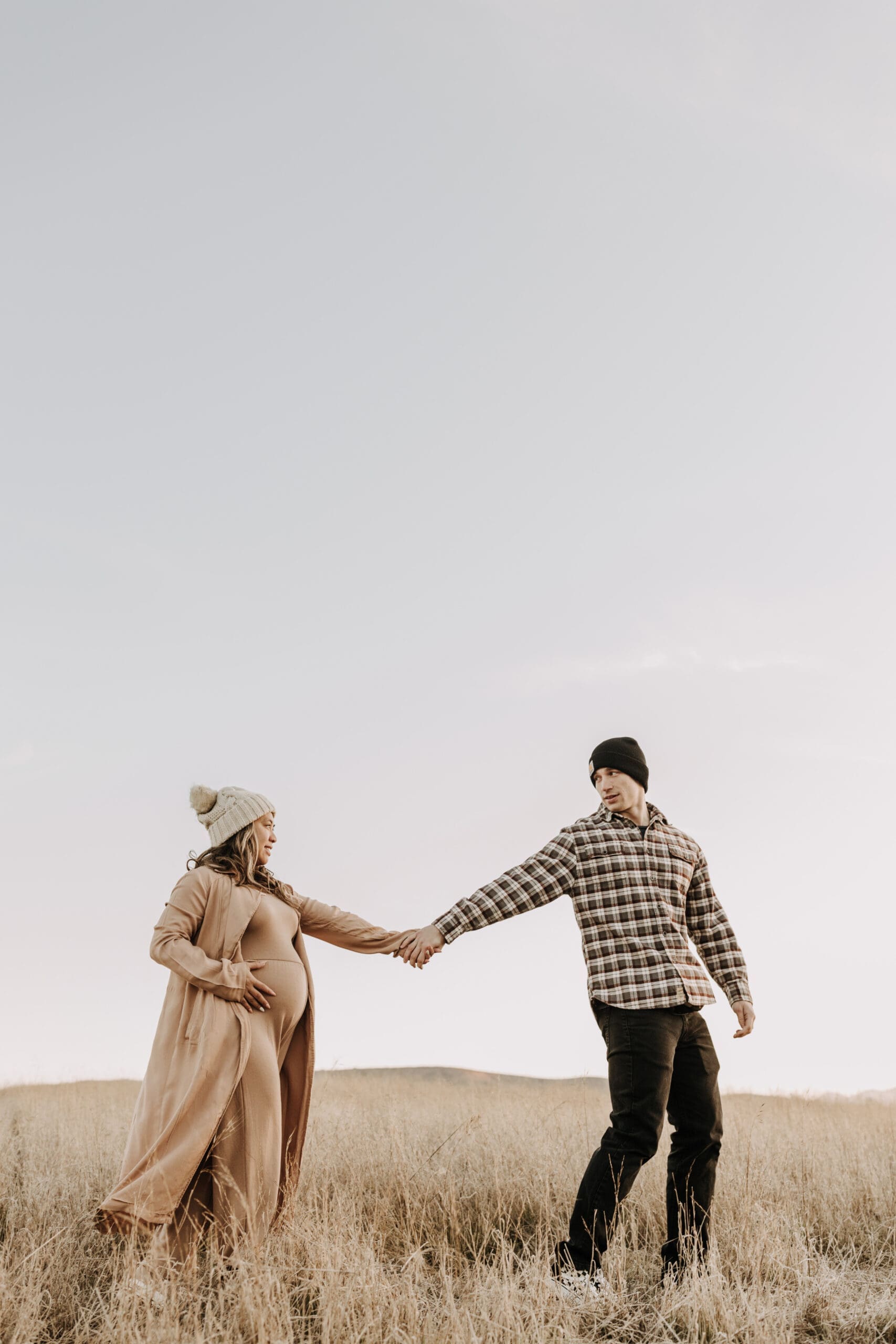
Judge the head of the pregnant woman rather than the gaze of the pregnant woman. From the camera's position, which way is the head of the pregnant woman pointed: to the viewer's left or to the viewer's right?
to the viewer's right

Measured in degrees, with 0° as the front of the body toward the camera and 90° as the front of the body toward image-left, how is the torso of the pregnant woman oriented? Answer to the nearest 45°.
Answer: approximately 315°
